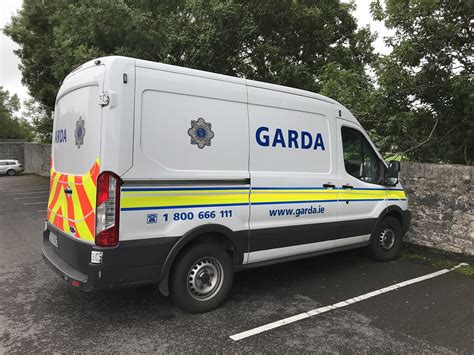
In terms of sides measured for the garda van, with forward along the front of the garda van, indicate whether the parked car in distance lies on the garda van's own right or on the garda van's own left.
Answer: on the garda van's own left

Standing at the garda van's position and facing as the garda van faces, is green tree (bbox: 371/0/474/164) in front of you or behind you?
in front

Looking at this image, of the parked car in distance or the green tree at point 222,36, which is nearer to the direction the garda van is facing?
the green tree

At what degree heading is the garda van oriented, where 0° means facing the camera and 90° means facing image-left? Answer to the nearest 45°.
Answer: approximately 225°
